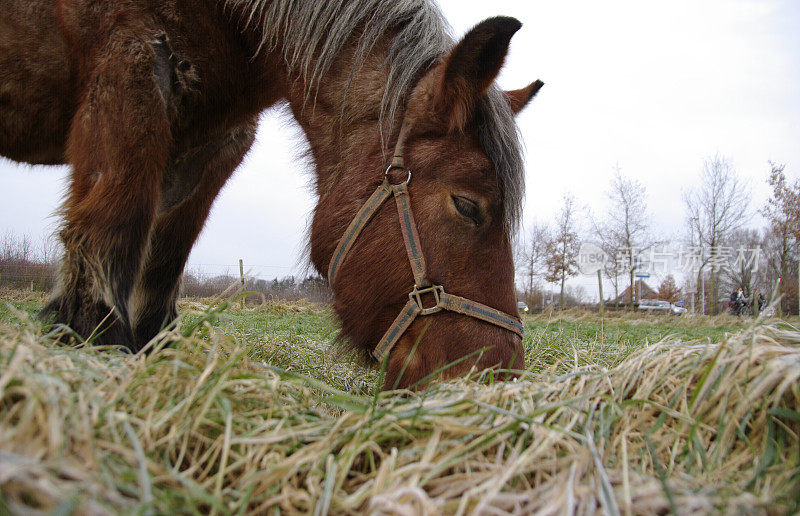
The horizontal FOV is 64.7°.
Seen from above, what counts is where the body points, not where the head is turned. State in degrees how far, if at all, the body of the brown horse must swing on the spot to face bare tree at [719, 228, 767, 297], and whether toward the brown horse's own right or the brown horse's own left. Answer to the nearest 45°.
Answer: approximately 45° to the brown horse's own left

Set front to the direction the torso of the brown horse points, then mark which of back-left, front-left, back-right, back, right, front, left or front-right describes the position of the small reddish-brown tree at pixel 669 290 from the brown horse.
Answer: front-left

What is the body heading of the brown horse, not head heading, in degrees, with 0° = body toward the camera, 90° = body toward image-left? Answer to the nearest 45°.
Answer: approximately 270°
